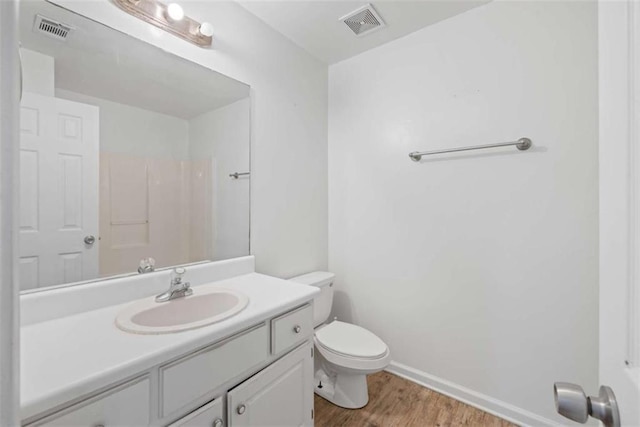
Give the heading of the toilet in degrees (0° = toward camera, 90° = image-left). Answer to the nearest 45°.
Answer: approximately 315°

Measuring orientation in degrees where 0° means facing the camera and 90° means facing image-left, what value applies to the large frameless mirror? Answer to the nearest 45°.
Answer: approximately 315°

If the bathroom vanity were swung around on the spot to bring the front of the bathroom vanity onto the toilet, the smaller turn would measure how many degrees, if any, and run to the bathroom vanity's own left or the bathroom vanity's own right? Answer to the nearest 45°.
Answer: approximately 45° to the bathroom vanity's own left

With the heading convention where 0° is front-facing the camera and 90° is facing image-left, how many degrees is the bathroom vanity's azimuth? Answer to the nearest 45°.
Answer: approximately 315°
